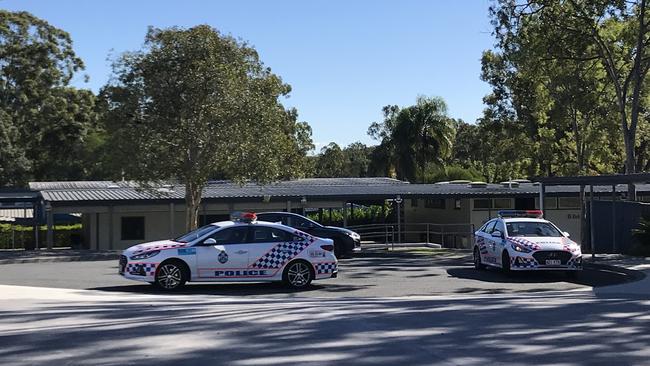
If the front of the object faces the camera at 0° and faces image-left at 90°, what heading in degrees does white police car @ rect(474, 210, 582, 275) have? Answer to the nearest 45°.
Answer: approximately 315°

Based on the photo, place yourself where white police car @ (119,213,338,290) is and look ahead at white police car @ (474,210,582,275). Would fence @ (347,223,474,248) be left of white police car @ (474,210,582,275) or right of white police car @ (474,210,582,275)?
left

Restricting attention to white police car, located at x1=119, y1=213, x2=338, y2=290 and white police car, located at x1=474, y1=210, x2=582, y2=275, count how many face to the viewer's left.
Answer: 1

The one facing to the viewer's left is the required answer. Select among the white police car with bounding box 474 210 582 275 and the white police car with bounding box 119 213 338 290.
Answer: the white police car with bounding box 119 213 338 290

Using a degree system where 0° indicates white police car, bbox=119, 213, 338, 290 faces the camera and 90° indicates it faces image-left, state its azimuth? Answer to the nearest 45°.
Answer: approximately 90°

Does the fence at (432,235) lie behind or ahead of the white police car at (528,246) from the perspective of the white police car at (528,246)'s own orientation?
behind

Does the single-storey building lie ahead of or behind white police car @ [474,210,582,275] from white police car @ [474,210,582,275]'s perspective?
behind

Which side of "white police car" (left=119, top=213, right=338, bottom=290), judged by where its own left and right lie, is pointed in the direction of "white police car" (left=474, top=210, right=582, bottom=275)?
back

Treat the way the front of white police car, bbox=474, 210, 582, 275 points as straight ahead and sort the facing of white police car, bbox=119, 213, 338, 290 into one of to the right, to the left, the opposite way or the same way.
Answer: to the right
